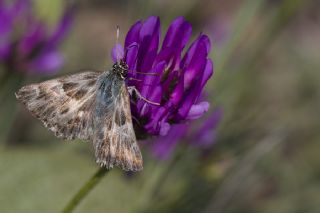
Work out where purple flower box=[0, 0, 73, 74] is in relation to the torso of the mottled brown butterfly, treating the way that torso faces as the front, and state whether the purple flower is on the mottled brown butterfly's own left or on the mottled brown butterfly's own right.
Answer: on the mottled brown butterfly's own left

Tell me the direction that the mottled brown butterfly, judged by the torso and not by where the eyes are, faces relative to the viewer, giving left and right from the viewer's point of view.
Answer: facing away from the viewer and to the right of the viewer
